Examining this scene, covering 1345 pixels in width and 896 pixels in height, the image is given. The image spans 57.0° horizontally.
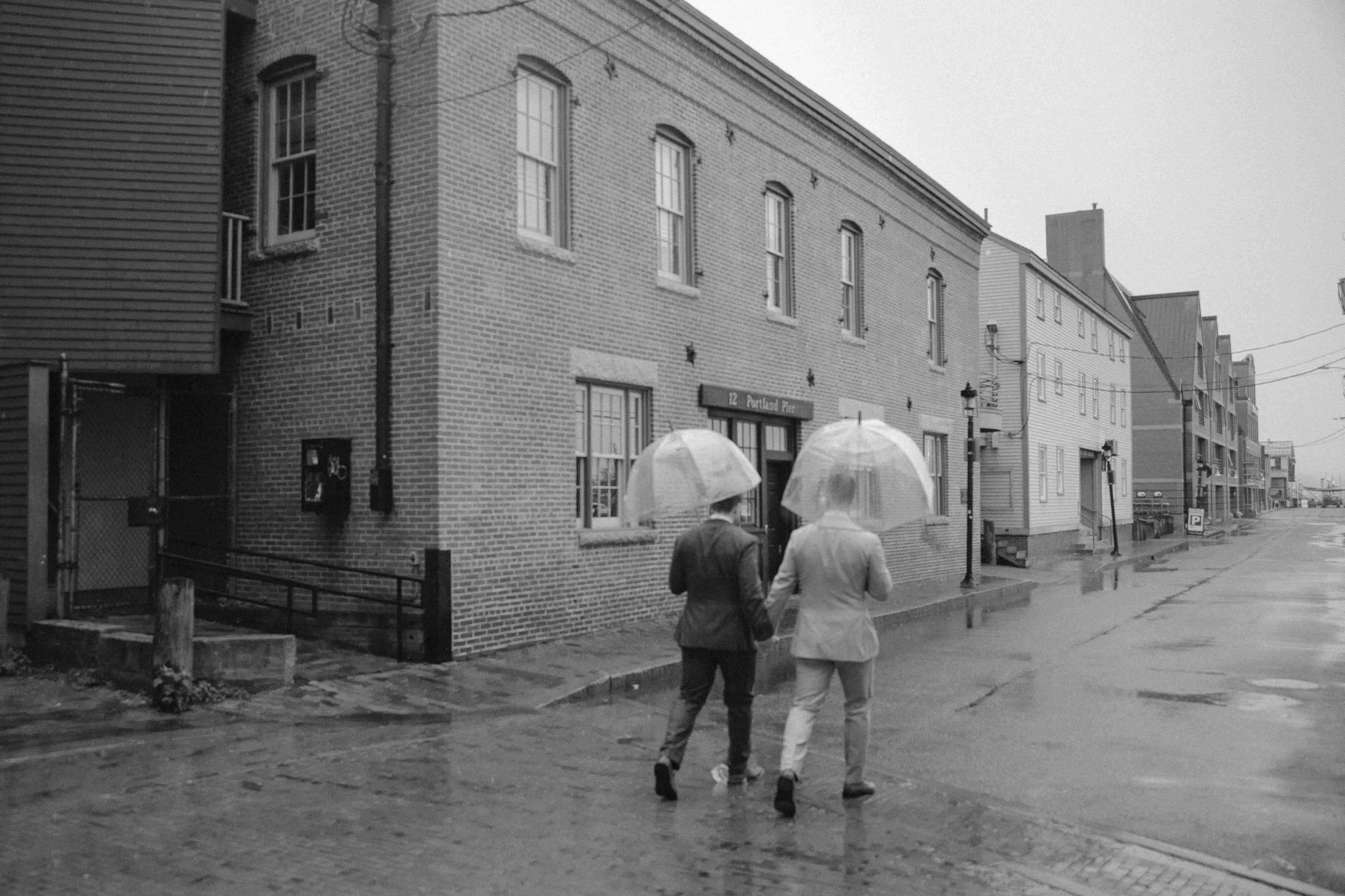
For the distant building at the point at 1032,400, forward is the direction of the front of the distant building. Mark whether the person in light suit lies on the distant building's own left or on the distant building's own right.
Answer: on the distant building's own right

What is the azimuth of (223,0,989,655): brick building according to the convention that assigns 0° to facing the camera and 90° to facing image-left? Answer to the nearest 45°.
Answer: approximately 315°

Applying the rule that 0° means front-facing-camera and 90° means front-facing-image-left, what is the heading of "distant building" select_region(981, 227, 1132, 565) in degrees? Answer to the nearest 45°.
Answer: approximately 315°

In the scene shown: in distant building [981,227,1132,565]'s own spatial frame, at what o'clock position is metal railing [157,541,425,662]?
The metal railing is roughly at 2 o'clock from the distant building.

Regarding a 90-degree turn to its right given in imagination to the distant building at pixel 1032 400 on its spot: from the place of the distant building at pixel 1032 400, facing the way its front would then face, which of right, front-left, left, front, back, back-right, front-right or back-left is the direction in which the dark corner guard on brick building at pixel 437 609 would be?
front-left

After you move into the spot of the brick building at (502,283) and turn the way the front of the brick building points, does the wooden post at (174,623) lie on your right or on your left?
on your right

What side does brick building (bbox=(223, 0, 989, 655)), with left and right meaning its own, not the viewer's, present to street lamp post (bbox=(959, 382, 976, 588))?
left

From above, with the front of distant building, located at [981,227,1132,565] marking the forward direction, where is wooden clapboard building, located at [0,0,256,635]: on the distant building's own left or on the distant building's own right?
on the distant building's own right

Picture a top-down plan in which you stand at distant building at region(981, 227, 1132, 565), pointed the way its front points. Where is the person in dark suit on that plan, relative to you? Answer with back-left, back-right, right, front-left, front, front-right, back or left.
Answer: front-right

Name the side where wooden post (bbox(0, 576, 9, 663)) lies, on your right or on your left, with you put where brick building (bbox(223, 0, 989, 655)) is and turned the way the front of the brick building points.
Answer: on your right

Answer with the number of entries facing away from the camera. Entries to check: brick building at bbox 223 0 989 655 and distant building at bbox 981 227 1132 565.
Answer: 0

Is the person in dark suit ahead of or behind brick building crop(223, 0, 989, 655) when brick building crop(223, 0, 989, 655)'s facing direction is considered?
ahead

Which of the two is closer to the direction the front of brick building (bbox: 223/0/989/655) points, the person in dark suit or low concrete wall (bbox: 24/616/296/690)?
the person in dark suit

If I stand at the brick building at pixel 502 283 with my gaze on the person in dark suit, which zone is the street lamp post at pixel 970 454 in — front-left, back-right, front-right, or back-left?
back-left
